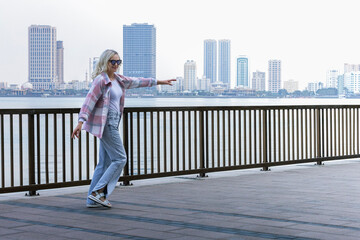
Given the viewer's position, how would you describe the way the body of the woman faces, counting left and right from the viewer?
facing the viewer and to the right of the viewer

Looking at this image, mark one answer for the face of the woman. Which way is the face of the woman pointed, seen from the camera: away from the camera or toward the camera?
toward the camera
